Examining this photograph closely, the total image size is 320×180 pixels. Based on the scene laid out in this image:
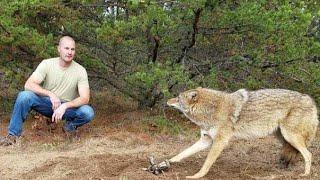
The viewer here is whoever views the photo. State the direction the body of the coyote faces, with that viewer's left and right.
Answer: facing to the left of the viewer

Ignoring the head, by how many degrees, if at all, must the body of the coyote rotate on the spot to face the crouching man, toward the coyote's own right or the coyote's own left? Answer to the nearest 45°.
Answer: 0° — it already faces them

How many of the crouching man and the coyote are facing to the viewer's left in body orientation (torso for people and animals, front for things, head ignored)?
1

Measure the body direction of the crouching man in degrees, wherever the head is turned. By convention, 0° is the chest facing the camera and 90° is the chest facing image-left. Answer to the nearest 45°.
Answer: approximately 0°

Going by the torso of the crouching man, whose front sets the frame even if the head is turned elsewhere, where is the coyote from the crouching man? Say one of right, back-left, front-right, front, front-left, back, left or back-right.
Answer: front-left
